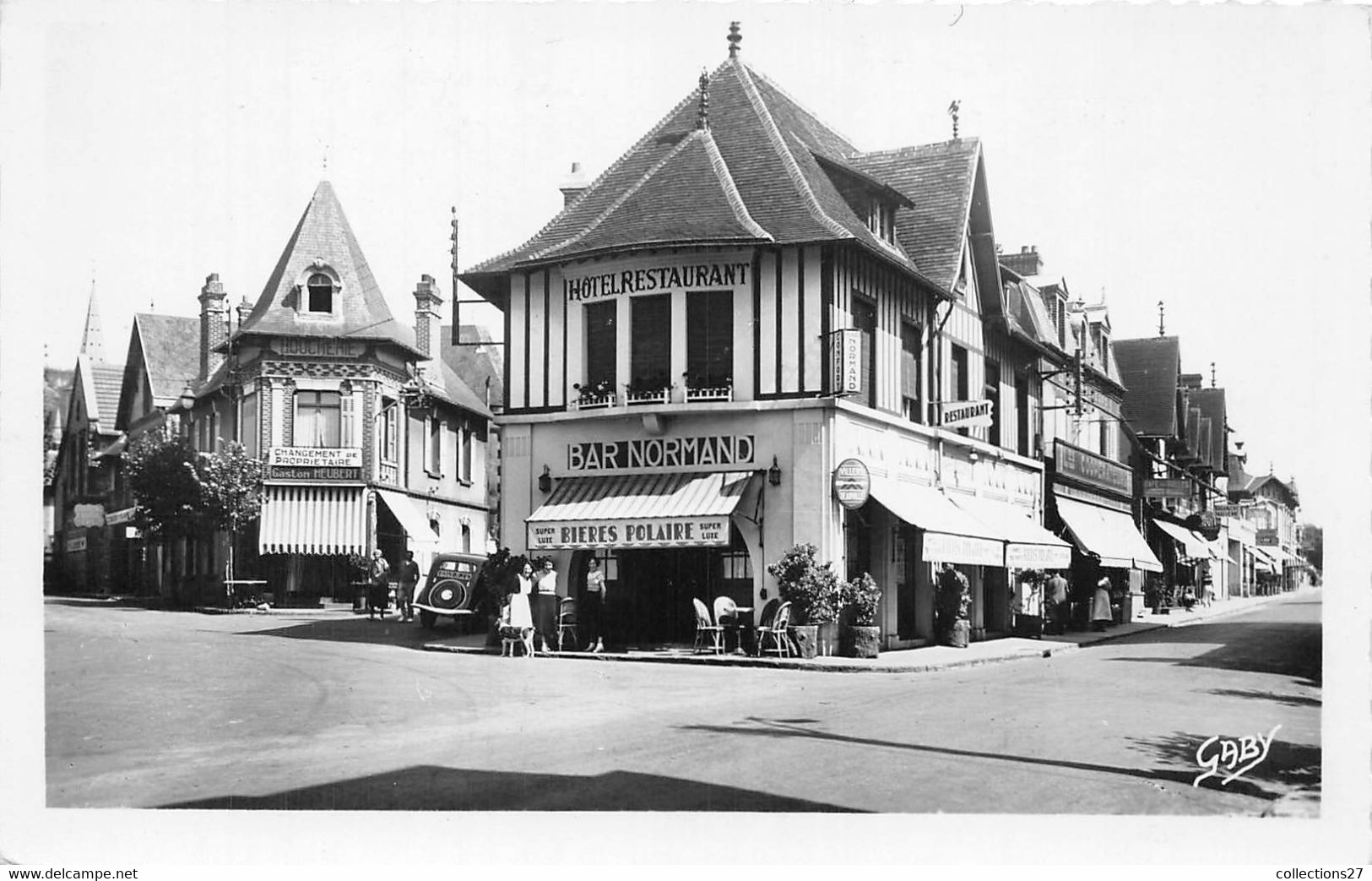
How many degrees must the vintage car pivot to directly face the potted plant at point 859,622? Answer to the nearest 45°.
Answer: approximately 135° to its right

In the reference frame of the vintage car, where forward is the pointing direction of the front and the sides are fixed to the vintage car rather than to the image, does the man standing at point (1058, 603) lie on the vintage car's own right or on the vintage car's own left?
on the vintage car's own right

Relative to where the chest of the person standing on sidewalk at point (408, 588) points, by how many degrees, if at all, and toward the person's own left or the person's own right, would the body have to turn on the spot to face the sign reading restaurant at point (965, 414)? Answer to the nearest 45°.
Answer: approximately 45° to the person's own left

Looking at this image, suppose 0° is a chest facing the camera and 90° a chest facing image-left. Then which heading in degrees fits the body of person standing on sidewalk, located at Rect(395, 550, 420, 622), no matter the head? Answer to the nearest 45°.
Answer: approximately 0°

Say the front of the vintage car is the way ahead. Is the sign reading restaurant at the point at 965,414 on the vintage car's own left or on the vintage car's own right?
on the vintage car's own right

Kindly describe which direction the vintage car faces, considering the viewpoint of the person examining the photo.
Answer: facing away from the viewer

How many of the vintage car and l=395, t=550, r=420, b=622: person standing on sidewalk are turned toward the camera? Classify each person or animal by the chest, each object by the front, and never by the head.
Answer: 1
